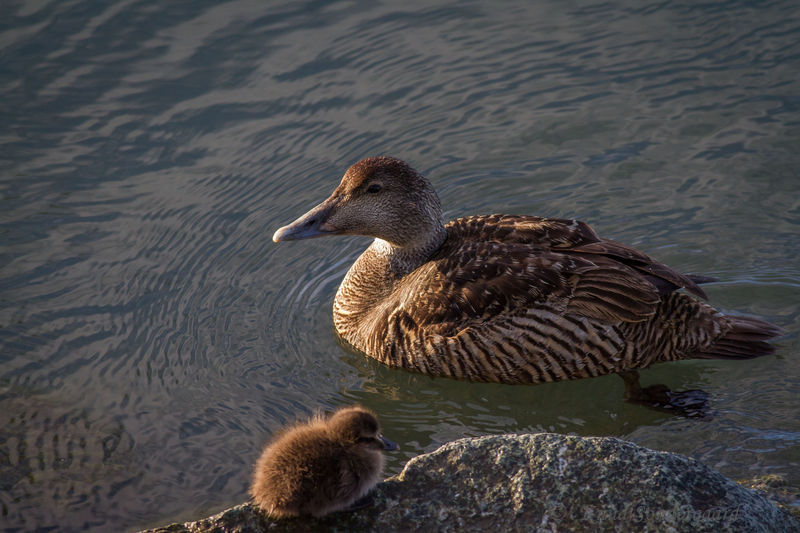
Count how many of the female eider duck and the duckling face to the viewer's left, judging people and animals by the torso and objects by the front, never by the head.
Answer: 1

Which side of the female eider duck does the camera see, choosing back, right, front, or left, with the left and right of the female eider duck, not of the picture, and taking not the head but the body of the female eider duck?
left

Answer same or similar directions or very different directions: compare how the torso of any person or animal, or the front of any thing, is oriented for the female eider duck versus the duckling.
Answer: very different directions

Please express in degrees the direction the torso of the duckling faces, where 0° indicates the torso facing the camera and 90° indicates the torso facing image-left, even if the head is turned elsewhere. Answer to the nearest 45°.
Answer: approximately 270°

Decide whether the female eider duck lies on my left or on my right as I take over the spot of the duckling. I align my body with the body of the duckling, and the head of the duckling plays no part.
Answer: on my left

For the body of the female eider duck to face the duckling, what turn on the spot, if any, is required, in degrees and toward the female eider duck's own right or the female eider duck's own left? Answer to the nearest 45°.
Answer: approximately 45° to the female eider duck's own left

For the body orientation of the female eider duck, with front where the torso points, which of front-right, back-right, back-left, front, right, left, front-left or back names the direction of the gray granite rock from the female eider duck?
left
